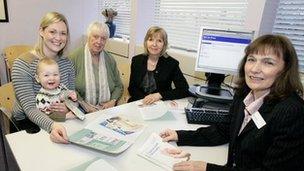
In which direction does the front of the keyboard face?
toward the camera

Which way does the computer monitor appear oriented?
toward the camera

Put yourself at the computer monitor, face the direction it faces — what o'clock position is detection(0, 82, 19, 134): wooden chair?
The wooden chair is roughly at 2 o'clock from the computer monitor.

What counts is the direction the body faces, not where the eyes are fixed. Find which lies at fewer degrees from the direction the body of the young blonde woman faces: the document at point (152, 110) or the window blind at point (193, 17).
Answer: the document

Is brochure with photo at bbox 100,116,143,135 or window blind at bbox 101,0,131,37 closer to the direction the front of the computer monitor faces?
the brochure with photo

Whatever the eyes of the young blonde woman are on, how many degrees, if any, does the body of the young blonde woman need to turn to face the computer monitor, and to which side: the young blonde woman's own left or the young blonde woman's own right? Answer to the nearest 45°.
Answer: approximately 45° to the young blonde woman's own left

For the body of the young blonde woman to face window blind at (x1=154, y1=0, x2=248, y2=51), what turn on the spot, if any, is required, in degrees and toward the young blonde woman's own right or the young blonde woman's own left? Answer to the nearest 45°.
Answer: approximately 90° to the young blonde woman's own left

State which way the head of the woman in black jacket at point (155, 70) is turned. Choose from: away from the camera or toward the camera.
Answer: toward the camera

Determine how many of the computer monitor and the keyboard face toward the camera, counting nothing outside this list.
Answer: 2

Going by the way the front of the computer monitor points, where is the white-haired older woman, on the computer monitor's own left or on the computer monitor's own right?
on the computer monitor's own right

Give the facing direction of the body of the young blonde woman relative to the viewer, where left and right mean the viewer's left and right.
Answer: facing the viewer and to the right of the viewer

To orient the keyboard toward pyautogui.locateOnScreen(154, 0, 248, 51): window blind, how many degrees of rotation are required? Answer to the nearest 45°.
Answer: approximately 180°

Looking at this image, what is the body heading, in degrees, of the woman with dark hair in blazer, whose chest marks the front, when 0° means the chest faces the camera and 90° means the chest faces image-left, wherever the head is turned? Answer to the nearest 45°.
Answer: approximately 45°

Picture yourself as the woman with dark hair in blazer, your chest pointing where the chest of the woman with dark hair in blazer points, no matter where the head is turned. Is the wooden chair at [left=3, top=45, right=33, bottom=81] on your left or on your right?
on your right
